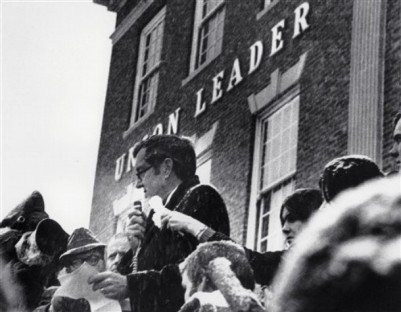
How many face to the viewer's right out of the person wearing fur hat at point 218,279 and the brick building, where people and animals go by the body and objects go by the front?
0

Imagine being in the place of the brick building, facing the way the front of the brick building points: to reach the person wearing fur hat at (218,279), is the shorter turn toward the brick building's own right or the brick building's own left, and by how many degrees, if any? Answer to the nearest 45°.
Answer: approximately 45° to the brick building's own left

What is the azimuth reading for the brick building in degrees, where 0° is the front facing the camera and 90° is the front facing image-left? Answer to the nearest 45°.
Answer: approximately 45°

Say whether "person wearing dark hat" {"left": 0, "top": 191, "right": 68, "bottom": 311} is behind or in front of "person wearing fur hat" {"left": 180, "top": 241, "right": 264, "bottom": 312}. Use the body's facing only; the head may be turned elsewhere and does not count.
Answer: in front

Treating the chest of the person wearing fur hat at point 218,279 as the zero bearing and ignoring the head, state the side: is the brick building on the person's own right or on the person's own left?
on the person's own right

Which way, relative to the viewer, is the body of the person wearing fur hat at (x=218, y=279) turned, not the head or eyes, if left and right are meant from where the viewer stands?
facing away from the viewer and to the left of the viewer
